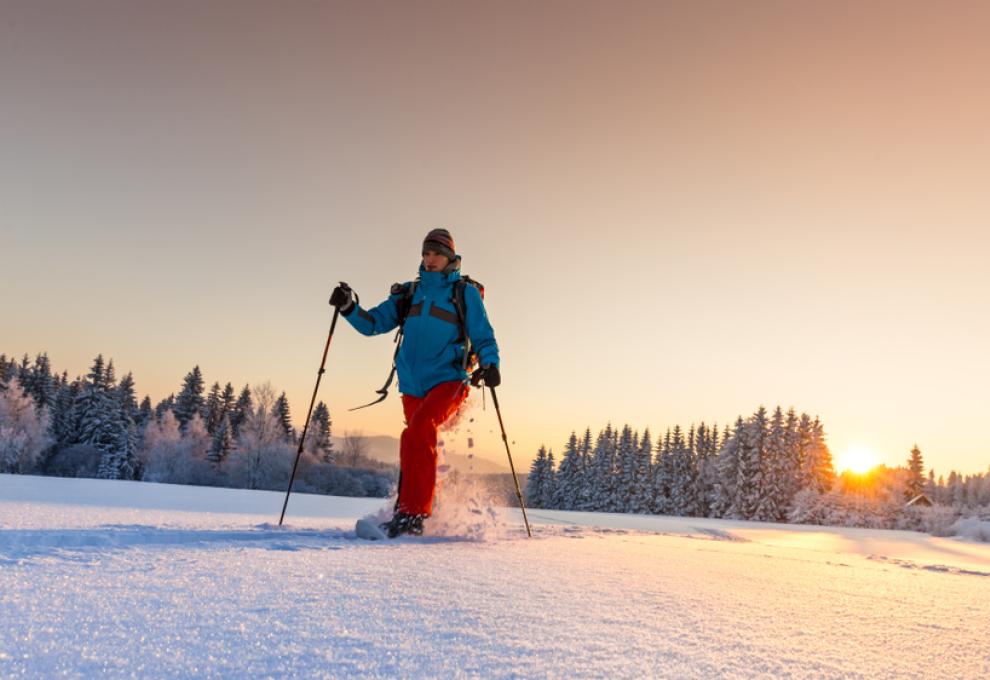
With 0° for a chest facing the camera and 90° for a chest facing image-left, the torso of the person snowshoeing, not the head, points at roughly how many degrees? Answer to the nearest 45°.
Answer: approximately 45°

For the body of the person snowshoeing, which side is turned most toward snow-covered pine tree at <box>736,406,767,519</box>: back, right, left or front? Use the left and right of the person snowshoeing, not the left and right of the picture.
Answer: back

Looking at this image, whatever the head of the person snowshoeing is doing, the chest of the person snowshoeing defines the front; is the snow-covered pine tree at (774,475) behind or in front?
behind

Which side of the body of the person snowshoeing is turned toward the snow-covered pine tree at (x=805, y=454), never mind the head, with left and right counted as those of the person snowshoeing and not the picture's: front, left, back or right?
back

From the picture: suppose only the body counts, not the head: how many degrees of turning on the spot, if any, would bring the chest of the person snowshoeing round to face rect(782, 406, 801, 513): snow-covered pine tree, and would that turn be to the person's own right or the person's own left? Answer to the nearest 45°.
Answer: approximately 180°

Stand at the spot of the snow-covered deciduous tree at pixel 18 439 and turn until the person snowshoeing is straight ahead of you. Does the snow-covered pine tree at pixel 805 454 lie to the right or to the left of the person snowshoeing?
left

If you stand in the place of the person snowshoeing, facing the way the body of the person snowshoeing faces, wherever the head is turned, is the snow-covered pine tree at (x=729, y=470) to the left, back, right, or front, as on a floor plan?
back
